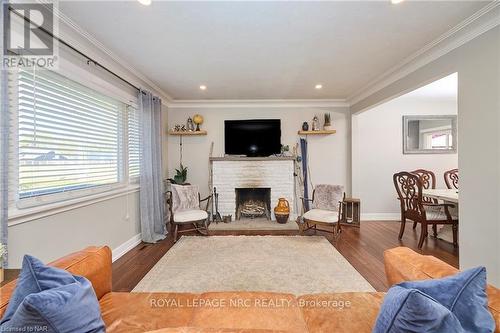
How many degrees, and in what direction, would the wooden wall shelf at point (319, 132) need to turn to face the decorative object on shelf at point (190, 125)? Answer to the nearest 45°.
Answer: approximately 90° to its right

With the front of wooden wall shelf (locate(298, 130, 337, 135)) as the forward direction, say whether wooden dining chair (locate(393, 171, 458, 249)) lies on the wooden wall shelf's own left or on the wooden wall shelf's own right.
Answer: on the wooden wall shelf's own left

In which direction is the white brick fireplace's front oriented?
toward the camera

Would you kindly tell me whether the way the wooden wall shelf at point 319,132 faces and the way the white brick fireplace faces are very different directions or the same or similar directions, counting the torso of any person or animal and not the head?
same or similar directions

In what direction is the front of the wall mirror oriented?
toward the camera

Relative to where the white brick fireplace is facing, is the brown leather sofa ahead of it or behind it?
ahead

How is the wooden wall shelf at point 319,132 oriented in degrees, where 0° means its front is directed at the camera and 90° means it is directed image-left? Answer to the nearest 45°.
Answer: approximately 0°

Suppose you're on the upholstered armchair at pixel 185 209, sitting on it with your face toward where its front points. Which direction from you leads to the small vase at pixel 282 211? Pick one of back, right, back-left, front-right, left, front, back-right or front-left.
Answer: front-left

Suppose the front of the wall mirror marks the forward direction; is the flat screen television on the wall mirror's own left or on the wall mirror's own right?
on the wall mirror's own right

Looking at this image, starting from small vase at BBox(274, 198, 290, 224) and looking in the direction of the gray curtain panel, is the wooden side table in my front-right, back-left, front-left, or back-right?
back-left

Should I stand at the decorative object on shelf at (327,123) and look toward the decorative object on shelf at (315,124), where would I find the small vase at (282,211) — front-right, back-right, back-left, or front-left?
front-left

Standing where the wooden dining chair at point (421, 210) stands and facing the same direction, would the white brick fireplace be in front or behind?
behind

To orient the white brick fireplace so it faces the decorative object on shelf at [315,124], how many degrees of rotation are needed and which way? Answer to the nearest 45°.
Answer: approximately 90° to its left

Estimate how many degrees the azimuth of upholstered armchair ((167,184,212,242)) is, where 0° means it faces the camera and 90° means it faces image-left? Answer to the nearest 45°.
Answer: approximately 315°

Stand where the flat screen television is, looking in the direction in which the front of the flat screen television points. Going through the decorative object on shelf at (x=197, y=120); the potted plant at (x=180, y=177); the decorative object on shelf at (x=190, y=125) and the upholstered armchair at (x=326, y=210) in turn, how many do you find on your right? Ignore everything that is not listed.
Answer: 3

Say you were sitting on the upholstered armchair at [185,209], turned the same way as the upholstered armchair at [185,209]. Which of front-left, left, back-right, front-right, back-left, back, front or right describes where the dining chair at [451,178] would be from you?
front-left

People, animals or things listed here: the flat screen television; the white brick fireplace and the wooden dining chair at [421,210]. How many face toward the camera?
2

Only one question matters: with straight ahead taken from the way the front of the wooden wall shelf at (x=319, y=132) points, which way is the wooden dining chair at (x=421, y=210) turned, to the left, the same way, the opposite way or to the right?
to the left
